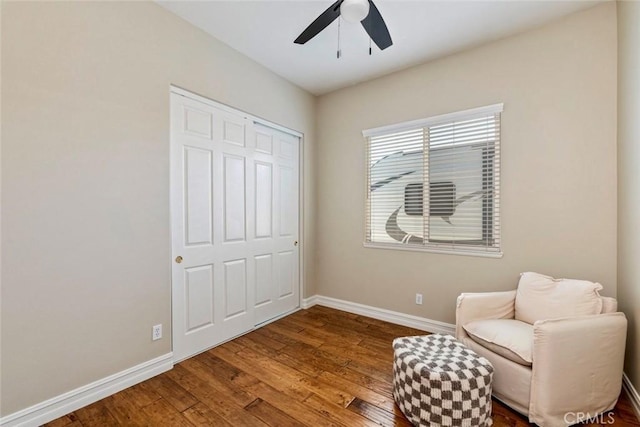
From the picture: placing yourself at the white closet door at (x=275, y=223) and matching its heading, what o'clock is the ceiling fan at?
The ceiling fan is roughly at 1 o'clock from the white closet door.

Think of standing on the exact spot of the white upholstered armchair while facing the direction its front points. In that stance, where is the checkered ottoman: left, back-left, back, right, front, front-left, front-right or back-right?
front

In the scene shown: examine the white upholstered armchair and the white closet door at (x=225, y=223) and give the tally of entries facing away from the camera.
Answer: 0

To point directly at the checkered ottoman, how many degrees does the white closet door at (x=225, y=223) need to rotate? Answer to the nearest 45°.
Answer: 0° — it already faces it

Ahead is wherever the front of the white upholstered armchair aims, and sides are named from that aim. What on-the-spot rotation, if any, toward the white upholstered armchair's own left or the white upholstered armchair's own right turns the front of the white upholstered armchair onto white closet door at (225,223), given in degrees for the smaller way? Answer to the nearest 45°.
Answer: approximately 45° to the white upholstered armchair's own right

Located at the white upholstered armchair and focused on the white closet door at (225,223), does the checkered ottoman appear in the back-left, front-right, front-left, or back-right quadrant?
front-left

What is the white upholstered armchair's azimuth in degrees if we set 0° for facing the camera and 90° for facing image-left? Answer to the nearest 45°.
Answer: approximately 45°

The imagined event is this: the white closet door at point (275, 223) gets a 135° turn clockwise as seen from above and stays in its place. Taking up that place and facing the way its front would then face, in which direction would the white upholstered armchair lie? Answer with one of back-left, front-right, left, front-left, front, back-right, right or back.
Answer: back-left

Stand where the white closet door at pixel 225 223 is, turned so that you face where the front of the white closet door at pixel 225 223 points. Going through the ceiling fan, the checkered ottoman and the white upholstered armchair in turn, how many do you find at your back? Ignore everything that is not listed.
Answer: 0

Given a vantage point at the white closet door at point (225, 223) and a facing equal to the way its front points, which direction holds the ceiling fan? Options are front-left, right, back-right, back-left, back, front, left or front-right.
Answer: front

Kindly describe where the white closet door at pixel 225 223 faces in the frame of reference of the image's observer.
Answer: facing the viewer and to the right of the viewer
